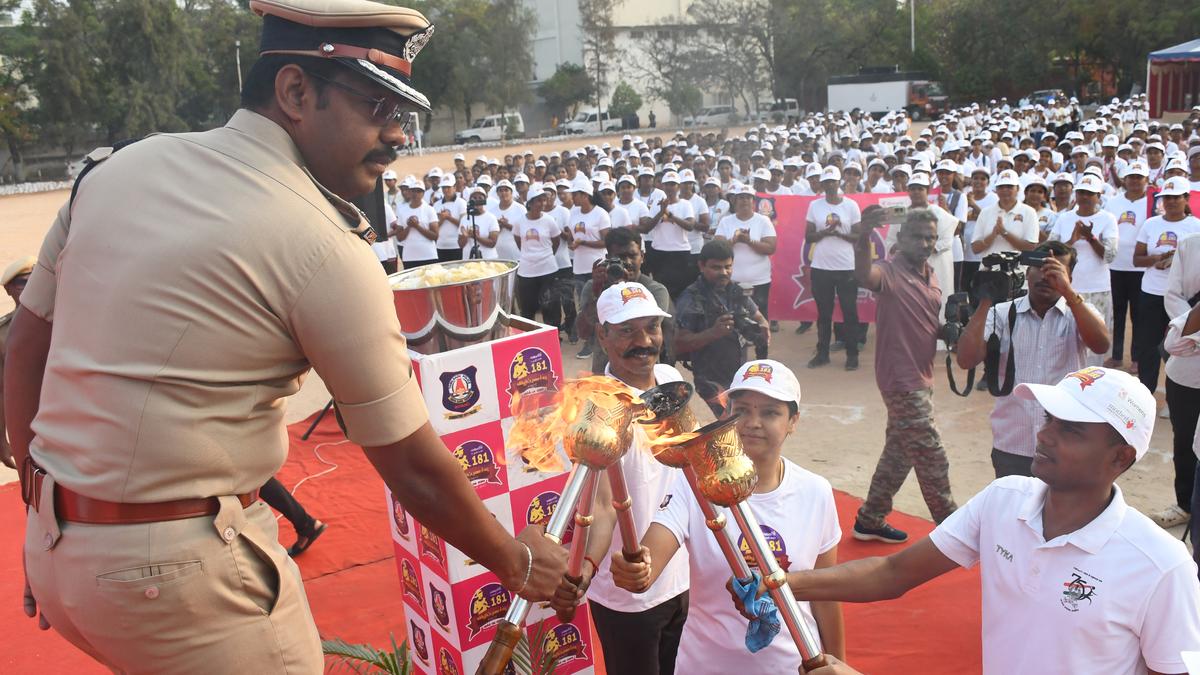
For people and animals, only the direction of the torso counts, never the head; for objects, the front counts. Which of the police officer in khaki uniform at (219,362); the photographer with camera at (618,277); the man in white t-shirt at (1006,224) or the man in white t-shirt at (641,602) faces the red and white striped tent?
the police officer in khaki uniform

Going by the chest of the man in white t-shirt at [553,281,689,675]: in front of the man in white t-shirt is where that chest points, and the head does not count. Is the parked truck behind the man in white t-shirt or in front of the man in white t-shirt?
behind

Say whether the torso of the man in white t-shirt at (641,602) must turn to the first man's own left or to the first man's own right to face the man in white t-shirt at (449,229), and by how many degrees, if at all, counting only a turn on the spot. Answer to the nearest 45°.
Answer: approximately 180°
